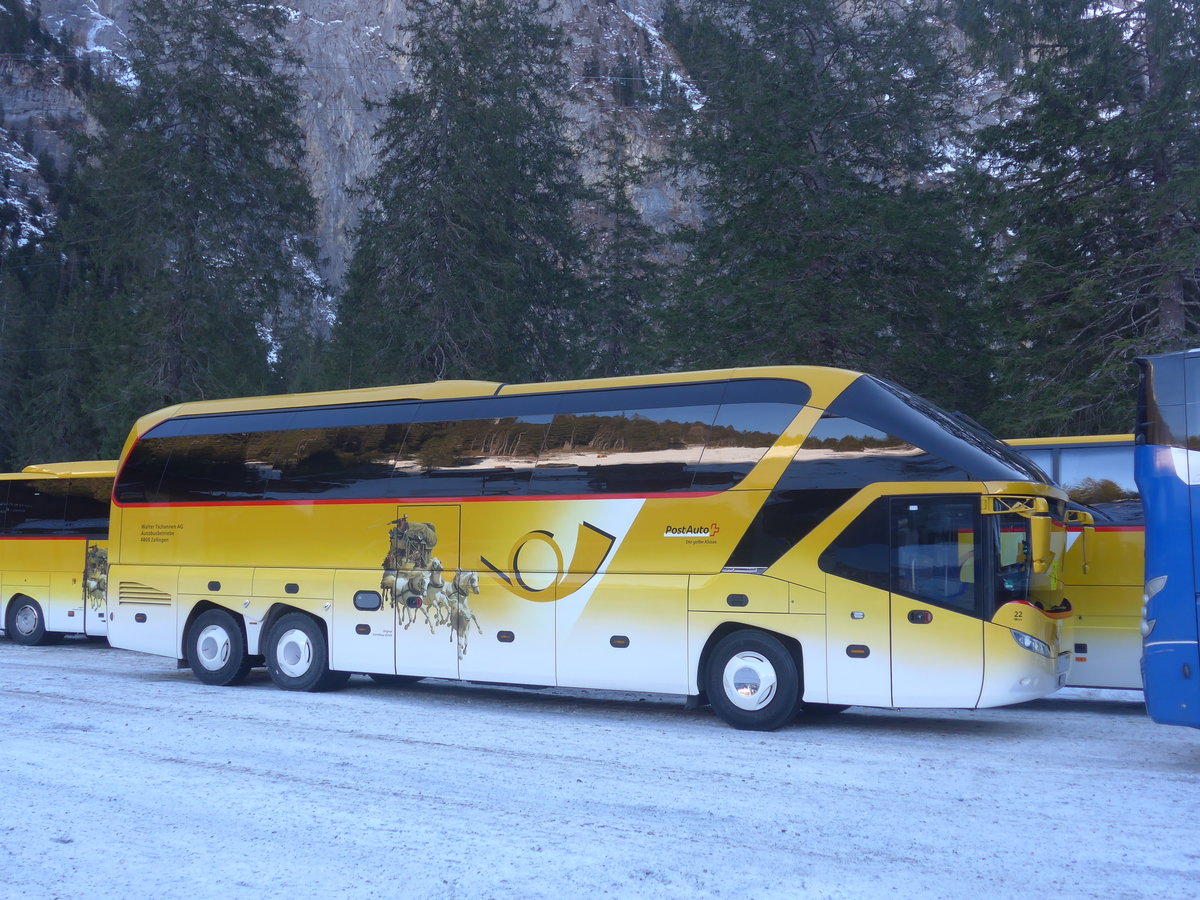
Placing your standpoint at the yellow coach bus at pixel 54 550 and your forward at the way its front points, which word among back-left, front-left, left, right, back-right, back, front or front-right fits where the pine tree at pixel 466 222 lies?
front-left

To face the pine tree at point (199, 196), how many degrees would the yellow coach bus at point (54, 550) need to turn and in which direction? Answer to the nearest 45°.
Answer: approximately 90° to its left

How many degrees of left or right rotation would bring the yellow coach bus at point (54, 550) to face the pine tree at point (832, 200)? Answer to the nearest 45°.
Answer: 0° — it already faces it

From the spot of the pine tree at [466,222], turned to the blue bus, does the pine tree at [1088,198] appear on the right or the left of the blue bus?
left

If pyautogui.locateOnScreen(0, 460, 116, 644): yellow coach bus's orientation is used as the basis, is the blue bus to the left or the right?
on its right

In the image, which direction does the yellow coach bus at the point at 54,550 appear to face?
to the viewer's right

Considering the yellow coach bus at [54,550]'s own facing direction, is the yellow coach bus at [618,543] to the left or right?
on its right
